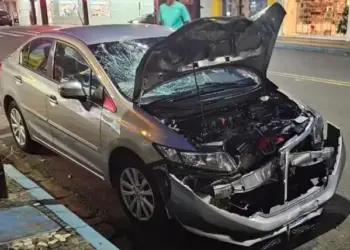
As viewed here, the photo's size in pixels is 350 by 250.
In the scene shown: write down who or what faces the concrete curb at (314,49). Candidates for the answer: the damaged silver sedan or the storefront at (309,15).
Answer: the storefront

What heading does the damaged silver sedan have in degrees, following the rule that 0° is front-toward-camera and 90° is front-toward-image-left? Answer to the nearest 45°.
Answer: approximately 315°

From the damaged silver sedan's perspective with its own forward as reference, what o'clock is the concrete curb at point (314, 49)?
The concrete curb is roughly at 8 o'clock from the damaged silver sedan.

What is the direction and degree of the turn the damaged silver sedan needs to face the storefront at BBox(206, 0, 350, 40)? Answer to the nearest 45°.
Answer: approximately 135° to its left

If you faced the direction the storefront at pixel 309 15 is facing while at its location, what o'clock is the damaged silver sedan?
The damaged silver sedan is roughly at 12 o'clock from the storefront.

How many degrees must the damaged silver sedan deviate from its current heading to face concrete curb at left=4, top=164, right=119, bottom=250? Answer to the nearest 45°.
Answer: approximately 135° to its right

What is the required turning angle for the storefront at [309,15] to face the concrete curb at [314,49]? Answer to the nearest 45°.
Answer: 0° — it already faces it

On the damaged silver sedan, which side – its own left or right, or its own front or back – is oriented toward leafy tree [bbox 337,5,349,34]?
left
